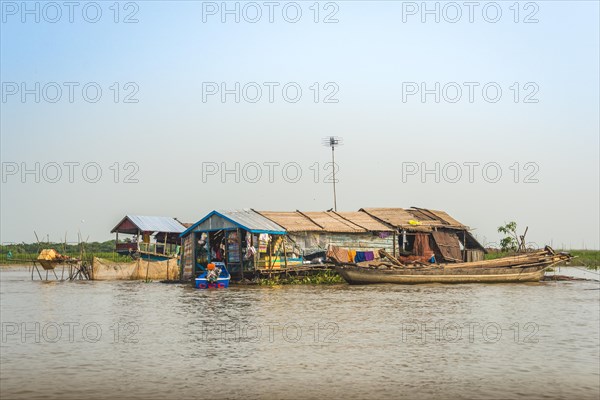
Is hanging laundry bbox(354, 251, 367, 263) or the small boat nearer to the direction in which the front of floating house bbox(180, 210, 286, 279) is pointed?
the small boat

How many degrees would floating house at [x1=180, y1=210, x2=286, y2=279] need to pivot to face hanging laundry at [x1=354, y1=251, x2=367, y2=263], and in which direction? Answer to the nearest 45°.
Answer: approximately 135° to its left

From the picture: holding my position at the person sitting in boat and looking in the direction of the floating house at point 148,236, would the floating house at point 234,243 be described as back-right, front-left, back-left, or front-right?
front-right

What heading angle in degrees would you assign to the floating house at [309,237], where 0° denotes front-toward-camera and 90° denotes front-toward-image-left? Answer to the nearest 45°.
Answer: approximately 45°

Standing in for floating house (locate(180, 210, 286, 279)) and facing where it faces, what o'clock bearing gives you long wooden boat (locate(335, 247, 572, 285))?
The long wooden boat is roughly at 8 o'clock from the floating house.

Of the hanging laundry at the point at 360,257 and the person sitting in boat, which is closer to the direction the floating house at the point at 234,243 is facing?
the person sitting in boat

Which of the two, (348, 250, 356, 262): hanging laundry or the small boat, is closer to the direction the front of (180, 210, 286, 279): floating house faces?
the small boat

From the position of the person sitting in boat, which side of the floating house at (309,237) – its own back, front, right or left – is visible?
front

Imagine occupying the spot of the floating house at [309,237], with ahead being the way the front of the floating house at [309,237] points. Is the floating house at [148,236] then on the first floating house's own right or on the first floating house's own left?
on the first floating house's own right

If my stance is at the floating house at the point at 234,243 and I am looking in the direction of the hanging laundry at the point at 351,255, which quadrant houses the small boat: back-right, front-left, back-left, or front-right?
back-right

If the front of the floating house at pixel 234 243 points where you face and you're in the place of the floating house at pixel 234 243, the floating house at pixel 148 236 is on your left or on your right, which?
on your right

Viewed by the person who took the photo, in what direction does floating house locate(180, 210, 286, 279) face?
facing the viewer and to the left of the viewer

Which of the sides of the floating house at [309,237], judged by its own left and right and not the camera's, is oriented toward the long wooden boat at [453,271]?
left

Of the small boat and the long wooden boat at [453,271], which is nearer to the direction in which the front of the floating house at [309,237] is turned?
the small boat

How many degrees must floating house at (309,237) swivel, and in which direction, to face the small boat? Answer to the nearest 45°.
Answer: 0° — it already faces it

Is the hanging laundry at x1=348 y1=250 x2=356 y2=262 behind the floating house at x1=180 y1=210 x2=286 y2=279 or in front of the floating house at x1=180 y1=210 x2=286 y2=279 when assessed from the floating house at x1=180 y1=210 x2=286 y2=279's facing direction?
behind
